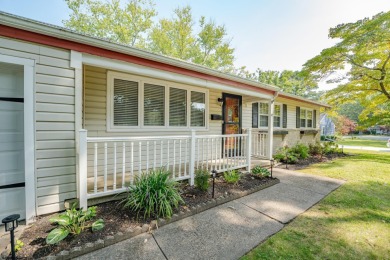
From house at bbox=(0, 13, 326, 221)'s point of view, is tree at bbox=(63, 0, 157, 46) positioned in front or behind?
behind

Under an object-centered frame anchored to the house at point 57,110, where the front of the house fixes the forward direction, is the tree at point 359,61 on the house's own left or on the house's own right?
on the house's own left

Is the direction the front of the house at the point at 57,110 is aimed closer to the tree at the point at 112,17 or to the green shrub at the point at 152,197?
the green shrub

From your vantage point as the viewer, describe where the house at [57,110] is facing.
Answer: facing the viewer and to the right of the viewer

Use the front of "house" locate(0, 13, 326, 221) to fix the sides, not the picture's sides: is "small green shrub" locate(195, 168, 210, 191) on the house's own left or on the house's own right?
on the house's own left

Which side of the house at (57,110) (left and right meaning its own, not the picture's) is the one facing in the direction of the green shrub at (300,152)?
left
